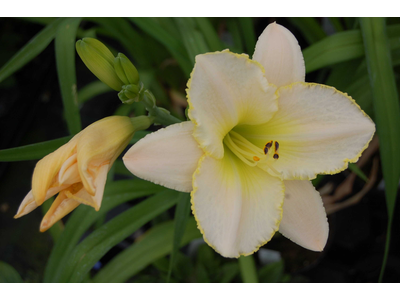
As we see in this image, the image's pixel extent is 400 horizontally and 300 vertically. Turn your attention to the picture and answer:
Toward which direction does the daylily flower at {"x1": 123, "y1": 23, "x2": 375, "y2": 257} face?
toward the camera
